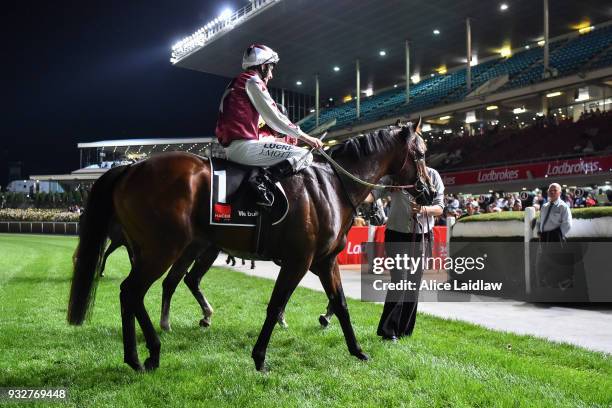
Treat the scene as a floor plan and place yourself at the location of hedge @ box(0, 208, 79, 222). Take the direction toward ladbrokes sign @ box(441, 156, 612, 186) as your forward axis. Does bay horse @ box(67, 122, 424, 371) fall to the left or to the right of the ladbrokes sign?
right

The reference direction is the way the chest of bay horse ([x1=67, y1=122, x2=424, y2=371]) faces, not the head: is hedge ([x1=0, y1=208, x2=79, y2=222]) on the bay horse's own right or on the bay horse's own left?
on the bay horse's own left

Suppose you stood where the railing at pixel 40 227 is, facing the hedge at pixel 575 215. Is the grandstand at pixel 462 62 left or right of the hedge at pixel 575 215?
left

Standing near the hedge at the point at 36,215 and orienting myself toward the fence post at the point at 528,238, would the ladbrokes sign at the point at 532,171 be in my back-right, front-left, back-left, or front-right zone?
front-left

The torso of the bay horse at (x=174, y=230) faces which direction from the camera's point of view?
to the viewer's right

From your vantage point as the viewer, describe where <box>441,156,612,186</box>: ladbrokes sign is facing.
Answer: facing the viewer and to the left of the viewer

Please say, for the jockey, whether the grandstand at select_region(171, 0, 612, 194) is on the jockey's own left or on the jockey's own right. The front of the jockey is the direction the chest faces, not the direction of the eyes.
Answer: on the jockey's own left

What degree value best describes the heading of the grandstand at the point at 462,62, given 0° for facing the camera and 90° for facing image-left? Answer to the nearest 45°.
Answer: approximately 45°

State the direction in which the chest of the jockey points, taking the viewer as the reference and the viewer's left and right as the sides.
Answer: facing to the right of the viewer

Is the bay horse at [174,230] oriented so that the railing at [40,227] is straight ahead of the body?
no
